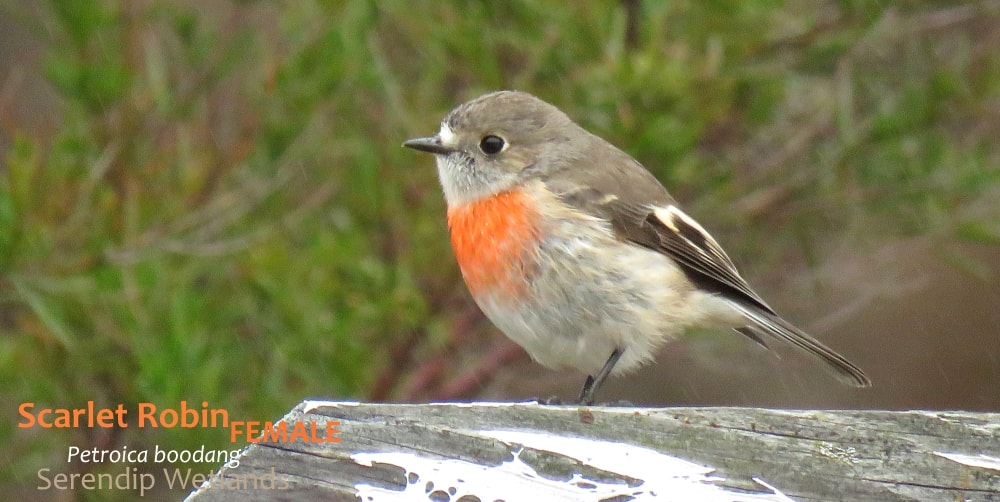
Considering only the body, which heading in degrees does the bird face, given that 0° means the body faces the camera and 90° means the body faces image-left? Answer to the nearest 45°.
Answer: approximately 90°
